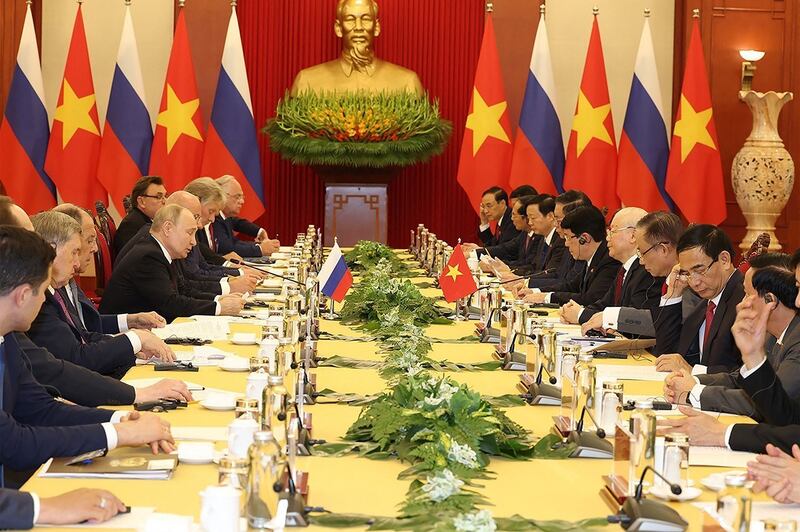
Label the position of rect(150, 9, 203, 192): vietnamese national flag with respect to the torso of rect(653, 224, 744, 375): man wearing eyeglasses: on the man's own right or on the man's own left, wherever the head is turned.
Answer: on the man's own right

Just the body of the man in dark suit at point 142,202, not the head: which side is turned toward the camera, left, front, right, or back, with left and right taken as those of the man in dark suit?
right

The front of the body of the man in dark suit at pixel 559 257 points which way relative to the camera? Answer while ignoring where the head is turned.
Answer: to the viewer's left

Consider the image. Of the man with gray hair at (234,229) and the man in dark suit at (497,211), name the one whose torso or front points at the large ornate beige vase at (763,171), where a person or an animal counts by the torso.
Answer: the man with gray hair

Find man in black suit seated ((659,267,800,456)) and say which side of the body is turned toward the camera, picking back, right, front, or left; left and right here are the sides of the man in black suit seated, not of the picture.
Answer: left

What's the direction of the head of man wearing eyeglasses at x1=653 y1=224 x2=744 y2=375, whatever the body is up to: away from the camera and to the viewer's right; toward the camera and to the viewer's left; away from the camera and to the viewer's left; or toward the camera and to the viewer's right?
toward the camera and to the viewer's left

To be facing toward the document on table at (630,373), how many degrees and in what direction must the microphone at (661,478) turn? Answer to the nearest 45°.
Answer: approximately 90° to its left

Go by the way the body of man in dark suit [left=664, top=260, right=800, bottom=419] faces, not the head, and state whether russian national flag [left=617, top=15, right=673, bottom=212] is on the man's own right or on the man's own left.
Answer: on the man's own right

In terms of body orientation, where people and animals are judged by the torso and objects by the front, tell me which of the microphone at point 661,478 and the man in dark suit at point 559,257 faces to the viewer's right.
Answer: the microphone

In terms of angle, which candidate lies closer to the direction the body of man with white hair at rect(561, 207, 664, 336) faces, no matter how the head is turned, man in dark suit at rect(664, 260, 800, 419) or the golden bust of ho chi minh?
the golden bust of ho chi minh

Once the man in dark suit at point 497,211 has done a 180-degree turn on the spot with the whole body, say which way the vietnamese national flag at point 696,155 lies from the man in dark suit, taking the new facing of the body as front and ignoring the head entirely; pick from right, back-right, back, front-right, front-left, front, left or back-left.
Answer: front-right

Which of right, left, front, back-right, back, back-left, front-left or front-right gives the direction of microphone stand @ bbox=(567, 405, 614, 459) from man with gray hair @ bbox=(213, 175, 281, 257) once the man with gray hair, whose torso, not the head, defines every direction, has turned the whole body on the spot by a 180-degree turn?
left

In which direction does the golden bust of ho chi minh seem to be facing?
toward the camera

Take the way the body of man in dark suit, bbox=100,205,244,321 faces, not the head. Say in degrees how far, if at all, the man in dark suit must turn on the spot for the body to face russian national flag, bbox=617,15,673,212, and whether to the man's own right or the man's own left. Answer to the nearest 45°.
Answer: approximately 45° to the man's own left

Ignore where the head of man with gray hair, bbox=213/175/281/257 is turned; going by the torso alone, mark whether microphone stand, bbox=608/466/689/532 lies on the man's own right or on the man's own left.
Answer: on the man's own right

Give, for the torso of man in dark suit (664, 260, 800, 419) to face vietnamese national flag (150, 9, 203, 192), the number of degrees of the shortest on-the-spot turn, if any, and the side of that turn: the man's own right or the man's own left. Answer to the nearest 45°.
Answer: approximately 45° to the man's own right

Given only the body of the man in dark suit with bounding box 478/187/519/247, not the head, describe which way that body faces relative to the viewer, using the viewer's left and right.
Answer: facing the viewer and to the left of the viewer

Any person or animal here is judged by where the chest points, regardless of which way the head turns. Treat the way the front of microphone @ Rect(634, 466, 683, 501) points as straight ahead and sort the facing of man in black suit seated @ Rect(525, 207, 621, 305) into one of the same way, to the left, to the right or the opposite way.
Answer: the opposite way

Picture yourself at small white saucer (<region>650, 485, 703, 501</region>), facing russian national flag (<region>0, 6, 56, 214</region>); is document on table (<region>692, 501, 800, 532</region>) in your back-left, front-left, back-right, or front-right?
back-right
